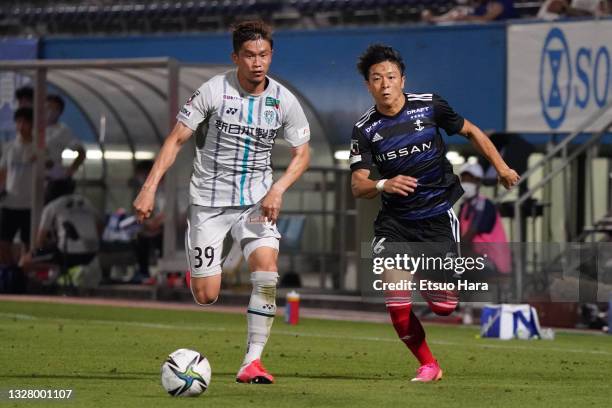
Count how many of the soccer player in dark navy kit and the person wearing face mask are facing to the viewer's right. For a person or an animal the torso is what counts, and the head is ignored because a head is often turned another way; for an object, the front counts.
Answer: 0

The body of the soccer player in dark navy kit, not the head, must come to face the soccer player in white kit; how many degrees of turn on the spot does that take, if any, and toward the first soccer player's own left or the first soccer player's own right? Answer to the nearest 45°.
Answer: approximately 90° to the first soccer player's own right

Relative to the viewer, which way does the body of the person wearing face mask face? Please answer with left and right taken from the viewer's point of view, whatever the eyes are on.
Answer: facing the viewer and to the left of the viewer

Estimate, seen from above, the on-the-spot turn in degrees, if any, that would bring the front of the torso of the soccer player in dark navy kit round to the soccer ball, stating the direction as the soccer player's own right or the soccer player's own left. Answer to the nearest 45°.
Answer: approximately 45° to the soccer player's own right

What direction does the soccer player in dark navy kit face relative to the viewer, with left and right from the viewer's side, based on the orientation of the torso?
facing the viewer

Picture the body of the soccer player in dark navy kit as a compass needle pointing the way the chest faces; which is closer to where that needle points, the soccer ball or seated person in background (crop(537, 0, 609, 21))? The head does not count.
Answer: the soccer ball

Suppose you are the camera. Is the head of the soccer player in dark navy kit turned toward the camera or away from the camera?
toward the camera
